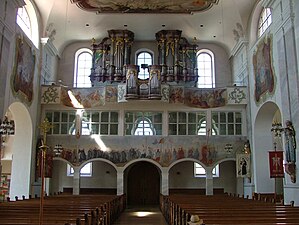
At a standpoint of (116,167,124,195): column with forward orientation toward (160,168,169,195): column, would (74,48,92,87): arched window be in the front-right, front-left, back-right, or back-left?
back-left

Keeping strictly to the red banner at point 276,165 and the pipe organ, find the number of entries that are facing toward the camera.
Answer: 2

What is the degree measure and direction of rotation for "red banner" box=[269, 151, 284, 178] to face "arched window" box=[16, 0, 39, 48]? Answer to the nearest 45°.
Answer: approximately 90° to its right

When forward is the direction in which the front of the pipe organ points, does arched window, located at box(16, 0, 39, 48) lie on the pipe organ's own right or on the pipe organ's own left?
on the pipe organ's own right

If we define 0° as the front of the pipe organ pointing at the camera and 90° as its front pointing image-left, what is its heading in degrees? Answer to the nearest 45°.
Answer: approximately 0°

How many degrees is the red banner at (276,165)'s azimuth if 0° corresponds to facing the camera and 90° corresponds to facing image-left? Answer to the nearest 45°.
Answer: approximately 0°

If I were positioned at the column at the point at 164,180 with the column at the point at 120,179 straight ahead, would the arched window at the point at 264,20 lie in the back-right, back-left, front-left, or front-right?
back-left

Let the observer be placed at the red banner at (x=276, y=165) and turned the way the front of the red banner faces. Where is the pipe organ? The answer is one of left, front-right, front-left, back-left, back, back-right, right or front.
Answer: back-right

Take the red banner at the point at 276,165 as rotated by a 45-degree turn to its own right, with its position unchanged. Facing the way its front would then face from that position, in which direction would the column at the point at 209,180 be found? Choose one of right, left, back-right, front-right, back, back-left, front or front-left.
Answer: right

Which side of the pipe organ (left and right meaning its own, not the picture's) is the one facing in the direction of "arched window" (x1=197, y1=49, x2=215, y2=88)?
left

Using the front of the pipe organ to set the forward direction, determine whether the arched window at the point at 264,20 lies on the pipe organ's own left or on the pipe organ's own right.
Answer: on the pipe organ's own left
